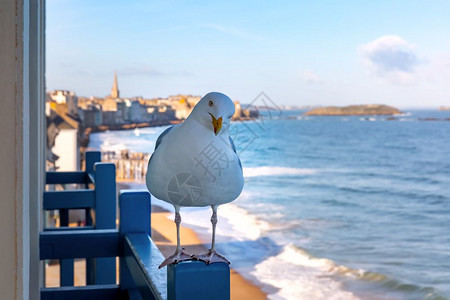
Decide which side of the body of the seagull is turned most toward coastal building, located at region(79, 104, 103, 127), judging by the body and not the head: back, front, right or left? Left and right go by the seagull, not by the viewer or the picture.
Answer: back

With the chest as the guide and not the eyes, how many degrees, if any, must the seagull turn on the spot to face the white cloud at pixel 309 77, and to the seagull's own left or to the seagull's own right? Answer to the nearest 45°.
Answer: approximately 180°

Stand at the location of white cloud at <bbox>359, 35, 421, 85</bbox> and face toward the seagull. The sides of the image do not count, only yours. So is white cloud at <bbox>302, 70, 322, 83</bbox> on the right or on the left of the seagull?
right

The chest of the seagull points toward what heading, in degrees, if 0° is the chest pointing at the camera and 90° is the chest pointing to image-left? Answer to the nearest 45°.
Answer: approximately 0°

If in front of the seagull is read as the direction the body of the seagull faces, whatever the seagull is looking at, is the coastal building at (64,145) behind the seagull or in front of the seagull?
behind

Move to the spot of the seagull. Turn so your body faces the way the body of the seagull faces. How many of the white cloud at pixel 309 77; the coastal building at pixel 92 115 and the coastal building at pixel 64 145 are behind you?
3

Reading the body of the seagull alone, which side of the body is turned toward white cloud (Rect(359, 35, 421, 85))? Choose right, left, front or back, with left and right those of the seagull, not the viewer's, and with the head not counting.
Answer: back
